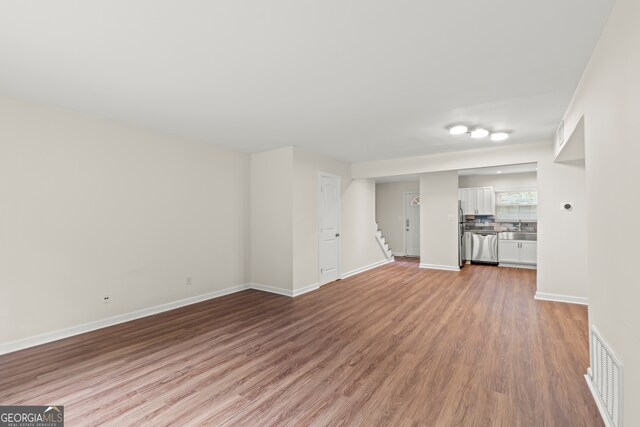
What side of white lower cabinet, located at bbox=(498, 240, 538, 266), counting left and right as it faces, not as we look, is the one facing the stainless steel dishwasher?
right

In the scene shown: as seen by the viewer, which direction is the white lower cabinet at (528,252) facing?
toward the camera

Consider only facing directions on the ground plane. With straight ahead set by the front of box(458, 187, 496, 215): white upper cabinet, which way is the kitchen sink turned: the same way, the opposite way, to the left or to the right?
the same way

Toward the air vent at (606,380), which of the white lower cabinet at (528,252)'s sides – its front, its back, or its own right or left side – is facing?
front

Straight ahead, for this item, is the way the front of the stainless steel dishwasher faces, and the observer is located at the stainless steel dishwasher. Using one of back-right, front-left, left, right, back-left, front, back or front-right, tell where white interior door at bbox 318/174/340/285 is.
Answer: front-right

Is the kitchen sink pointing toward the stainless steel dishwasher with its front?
no

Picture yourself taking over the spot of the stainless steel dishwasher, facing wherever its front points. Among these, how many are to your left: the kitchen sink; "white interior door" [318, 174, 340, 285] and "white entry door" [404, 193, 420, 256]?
1

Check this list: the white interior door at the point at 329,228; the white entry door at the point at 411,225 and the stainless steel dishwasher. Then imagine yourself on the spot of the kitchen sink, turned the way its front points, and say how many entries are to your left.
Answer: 0

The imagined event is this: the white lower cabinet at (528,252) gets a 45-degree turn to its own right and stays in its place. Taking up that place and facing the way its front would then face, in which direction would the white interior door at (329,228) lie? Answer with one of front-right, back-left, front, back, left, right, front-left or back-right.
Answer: front

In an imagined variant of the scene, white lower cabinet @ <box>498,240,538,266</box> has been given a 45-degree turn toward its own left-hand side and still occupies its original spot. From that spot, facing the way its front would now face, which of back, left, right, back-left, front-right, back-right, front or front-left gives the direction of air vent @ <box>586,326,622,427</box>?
front-right

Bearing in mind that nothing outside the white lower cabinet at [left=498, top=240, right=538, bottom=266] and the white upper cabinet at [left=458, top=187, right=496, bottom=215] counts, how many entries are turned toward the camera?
2

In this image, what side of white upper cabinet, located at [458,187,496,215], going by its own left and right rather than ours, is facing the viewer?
front

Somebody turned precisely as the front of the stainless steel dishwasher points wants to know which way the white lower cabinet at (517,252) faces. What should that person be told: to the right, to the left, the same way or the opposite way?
the same way

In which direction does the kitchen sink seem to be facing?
toward the camera

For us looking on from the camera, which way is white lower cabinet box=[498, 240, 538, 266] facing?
facing the viewer
